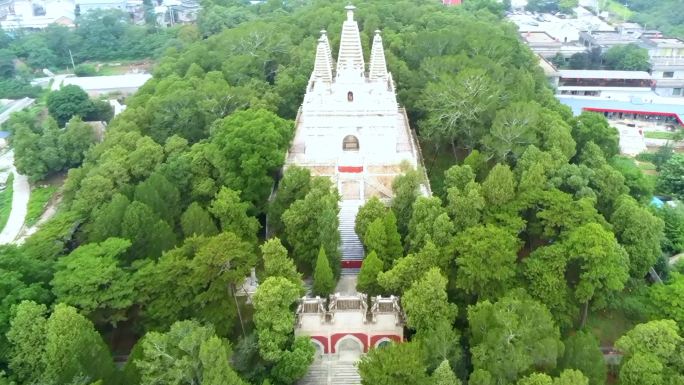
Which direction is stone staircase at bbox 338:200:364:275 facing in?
toward the camera

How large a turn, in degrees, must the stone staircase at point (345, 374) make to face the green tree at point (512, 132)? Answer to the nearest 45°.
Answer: approximately 135° to its left

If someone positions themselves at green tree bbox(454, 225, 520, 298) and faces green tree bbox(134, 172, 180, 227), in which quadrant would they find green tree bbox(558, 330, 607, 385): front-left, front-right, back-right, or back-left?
back-left

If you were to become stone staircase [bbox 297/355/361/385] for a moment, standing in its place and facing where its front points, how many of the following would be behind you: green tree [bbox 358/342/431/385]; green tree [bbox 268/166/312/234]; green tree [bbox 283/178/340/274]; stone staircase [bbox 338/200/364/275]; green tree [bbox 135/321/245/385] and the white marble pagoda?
4

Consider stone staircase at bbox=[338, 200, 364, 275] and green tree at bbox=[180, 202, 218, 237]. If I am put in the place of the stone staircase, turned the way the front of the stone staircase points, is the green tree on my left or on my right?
on my right

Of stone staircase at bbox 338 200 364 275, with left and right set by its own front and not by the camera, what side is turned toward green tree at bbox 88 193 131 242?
right

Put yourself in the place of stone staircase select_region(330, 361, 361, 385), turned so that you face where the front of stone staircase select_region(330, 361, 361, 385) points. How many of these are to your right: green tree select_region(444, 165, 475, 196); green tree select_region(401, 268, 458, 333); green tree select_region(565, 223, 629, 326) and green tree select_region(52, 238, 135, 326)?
1

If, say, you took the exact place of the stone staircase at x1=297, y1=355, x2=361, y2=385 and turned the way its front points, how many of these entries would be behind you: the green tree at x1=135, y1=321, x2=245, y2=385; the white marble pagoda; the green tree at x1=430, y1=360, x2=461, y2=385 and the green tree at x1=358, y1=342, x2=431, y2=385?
1

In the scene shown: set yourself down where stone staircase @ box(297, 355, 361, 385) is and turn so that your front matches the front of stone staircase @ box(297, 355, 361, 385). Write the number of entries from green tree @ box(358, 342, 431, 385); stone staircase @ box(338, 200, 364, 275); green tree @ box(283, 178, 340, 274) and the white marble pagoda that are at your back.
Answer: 3

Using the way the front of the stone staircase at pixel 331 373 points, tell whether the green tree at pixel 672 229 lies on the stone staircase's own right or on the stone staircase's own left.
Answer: on the stone staircase's own left

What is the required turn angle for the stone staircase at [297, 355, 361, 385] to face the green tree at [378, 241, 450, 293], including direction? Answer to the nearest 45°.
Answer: approximately 135° to its left

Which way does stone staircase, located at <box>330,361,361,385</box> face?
toward the camera

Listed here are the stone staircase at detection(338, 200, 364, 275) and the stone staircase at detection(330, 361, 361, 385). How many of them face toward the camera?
2

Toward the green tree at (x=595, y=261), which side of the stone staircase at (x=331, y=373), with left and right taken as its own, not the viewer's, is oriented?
left

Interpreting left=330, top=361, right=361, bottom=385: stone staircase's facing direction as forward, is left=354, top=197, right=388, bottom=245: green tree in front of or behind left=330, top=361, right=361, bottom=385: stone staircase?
behind
